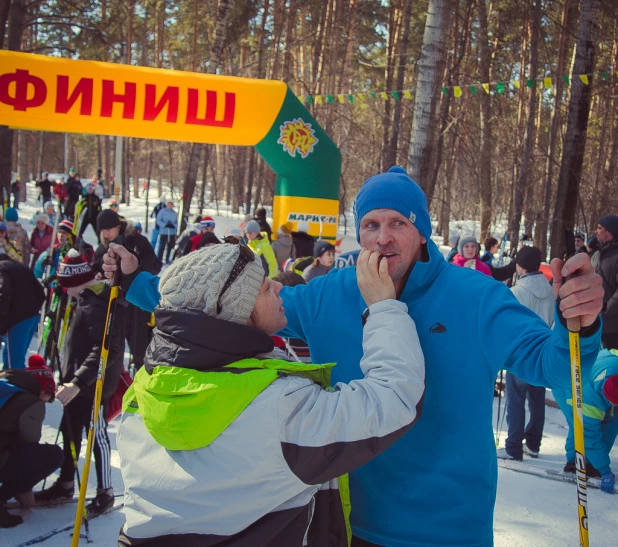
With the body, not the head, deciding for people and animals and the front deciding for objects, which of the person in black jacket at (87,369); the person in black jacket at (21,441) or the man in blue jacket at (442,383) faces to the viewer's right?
the person in black jacket at (21,441)

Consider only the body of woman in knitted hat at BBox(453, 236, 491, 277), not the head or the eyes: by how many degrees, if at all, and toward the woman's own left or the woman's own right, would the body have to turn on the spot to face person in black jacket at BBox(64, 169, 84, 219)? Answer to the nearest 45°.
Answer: approximately 135° to the woman's own right

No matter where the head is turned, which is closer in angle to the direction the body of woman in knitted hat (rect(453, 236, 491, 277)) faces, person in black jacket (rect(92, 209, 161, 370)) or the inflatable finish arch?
the person in black jacket

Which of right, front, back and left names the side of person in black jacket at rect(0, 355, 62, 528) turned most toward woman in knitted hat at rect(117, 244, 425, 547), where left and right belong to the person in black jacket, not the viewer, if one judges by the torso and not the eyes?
right

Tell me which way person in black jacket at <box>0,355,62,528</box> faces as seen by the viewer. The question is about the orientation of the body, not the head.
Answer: to the viewer's right

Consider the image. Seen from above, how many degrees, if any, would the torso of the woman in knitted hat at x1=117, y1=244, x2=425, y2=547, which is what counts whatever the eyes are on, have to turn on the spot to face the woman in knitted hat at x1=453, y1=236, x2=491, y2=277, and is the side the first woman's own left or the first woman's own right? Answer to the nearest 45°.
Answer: approximately 45° to the first woman's own left

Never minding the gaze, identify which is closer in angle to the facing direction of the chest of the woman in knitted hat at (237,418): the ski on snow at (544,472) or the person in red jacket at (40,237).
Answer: the ski on snow

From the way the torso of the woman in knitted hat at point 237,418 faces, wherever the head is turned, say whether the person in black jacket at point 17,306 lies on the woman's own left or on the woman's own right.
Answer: on the woman's own left

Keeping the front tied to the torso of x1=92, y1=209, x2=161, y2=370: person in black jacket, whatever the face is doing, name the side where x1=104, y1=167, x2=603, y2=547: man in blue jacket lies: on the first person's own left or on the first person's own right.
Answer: on the first person's own left

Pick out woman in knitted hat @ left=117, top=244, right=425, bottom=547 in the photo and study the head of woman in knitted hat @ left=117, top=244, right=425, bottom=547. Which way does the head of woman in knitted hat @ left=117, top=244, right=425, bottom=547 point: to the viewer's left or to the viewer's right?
to the viewer's right

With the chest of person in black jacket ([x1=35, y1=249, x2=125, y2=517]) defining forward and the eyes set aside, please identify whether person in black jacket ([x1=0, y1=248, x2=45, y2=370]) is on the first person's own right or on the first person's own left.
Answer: on the first person's own right
